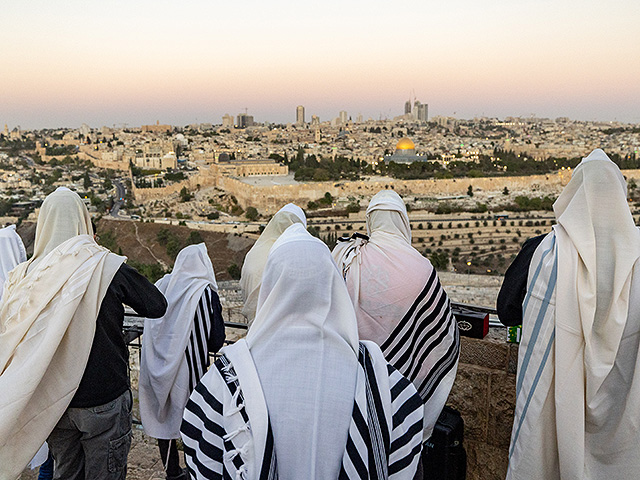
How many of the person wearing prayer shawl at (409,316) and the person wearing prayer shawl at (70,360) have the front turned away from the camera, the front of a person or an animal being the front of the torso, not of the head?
2

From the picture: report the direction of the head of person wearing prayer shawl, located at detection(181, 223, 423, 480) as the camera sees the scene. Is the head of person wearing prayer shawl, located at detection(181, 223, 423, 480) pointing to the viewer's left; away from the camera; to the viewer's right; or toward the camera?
away from the camera

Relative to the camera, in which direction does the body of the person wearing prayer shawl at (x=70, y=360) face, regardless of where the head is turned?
away from the camera

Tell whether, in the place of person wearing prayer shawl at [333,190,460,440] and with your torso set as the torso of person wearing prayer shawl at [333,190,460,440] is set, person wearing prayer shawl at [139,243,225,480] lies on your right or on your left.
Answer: on your left

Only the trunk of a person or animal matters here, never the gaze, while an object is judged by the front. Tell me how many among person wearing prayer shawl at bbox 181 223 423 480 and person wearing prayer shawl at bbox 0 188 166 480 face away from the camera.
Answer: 2

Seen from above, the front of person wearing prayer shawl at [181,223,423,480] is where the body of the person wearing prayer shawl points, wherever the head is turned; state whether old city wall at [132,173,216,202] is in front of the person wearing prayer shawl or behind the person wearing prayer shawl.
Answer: in front

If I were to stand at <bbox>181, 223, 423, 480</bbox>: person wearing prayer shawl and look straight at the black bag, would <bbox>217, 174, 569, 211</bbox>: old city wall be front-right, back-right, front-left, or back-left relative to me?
front-left

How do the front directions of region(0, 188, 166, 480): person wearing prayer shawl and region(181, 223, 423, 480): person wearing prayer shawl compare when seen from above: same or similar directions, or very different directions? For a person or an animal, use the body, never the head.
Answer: same or similar directions

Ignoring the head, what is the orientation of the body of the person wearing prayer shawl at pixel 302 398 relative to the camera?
away from the camera

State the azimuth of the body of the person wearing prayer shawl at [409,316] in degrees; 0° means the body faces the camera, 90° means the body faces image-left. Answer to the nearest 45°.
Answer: approximately 180°
